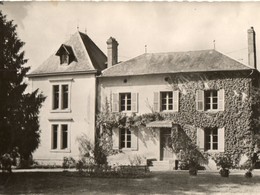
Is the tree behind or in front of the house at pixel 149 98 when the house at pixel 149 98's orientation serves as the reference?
in front

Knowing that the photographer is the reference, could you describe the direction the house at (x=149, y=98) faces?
facing the viewer

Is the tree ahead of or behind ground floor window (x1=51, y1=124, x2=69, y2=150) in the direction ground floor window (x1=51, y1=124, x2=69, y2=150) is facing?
ahead

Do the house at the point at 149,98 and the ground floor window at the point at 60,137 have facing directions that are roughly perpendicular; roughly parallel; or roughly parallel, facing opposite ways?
roughly parallel

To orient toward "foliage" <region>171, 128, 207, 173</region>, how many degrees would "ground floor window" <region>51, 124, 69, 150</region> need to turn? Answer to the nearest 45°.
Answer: approximately 45° to its left

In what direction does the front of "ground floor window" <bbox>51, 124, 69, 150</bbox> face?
toward the camera
